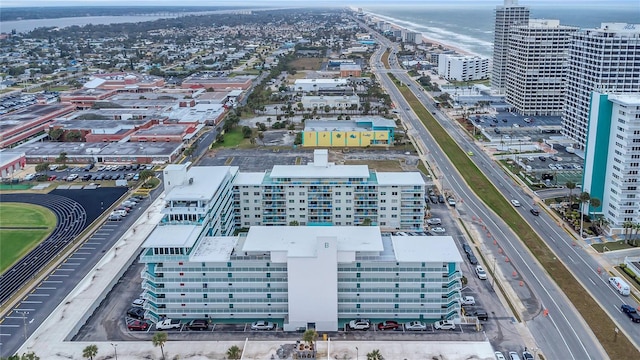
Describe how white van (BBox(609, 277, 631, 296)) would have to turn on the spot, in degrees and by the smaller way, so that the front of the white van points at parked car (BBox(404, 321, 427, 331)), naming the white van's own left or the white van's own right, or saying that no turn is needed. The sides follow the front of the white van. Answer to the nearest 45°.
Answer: approximately 90° to the white van's own left

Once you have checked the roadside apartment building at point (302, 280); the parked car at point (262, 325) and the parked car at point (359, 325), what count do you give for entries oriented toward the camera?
1

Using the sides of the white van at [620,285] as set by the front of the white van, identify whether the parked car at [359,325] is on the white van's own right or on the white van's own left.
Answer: on the white van's own left

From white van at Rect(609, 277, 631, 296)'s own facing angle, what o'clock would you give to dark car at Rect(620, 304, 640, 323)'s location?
The dark car is roughly at 7 o'clock from the white van.

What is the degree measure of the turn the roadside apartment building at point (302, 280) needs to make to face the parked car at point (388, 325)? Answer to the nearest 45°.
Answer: approximately 90° to its left

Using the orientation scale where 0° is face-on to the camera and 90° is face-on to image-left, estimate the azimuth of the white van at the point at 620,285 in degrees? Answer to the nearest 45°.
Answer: approximately 135°

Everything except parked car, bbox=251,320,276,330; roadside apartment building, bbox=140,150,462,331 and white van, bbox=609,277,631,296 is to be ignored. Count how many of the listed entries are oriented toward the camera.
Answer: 1

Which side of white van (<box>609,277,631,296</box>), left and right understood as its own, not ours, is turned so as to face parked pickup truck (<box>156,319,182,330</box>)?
left
